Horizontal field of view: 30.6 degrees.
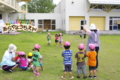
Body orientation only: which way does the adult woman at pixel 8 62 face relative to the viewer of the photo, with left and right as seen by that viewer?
facing away from the viewer and to the right of the viewer
